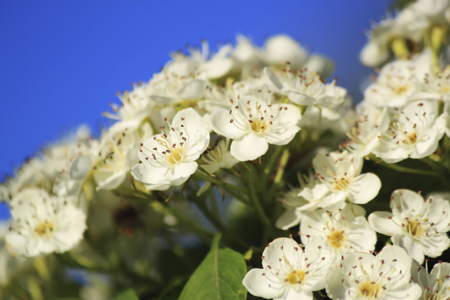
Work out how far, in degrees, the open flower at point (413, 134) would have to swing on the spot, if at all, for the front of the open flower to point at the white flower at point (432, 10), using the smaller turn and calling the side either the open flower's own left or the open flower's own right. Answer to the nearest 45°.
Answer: approximately 180°

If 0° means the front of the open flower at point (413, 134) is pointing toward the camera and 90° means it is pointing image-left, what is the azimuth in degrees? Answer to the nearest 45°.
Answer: approximately 45°

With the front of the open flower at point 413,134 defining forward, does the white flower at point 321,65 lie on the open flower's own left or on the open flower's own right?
on the open flower's own right

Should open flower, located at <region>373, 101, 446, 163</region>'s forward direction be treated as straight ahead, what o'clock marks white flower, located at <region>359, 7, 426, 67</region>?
The white flower is roughly at 5 o'clock from the open flower.
